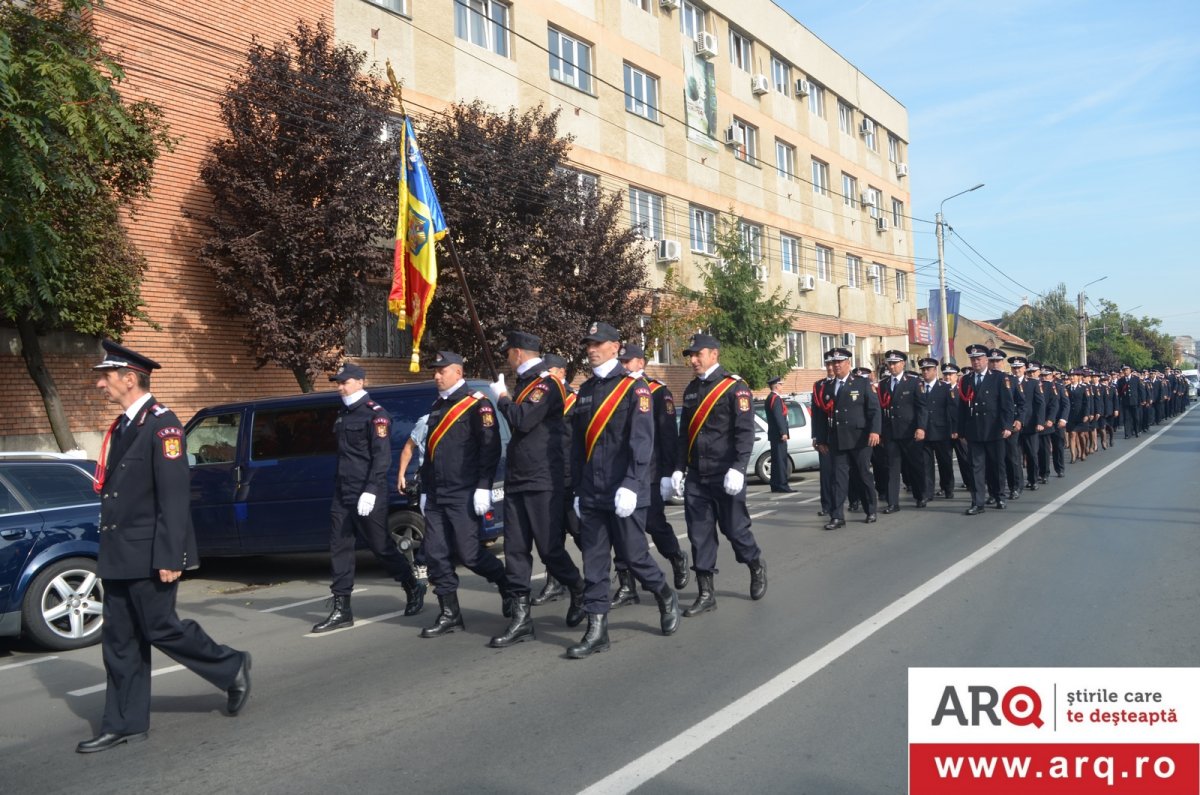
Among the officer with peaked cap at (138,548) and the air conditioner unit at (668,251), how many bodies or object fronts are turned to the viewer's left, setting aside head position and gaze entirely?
1

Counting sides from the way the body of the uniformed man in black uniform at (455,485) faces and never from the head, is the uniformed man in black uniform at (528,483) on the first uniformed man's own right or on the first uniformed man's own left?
on the first uniformed man's own left

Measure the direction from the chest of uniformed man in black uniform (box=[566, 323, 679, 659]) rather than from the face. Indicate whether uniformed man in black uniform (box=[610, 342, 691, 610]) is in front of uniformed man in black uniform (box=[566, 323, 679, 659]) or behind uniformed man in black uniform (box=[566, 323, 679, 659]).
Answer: behind

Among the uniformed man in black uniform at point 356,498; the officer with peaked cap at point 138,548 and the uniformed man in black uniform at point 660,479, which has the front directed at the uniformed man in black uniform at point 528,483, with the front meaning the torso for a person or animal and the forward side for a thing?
the uniformed man in black uniform at point 660,479

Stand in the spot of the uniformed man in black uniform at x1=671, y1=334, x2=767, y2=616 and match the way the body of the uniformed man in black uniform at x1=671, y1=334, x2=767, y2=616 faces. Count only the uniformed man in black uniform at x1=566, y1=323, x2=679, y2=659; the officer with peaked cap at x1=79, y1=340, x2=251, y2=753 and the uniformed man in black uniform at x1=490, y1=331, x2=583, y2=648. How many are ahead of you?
3

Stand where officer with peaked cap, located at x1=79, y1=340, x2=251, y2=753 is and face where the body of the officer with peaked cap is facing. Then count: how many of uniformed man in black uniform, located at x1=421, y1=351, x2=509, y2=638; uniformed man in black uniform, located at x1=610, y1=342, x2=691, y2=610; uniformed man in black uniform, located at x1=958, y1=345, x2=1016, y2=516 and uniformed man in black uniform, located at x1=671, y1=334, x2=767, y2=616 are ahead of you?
0

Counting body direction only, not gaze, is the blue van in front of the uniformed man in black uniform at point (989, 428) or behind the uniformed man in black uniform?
in front

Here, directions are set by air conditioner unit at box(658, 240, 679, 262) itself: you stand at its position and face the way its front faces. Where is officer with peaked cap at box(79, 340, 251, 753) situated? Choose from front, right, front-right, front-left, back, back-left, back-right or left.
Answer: front-right

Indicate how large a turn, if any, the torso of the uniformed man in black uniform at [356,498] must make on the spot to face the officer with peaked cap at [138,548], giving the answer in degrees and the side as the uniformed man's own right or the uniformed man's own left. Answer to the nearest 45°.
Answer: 0° — they already face them

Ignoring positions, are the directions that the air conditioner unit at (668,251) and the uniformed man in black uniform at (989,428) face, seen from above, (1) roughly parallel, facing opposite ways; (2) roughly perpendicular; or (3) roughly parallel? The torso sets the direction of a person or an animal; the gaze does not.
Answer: roughly perpendicular

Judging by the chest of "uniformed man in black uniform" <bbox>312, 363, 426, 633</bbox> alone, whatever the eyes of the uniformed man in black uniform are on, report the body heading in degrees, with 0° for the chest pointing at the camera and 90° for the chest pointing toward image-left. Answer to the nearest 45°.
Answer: approximately 45°

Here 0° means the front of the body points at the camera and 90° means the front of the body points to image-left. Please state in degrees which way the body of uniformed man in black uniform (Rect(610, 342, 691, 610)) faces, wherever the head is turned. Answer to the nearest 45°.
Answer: approximately 45°

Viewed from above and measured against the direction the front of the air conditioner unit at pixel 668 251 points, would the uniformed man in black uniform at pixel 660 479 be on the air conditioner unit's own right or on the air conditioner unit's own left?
on the air conditioner unit's own right

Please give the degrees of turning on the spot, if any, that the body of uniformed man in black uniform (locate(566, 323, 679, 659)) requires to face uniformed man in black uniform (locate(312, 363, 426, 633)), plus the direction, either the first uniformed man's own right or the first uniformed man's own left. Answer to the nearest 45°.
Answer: approximately 90° to the first uniformed man's own right

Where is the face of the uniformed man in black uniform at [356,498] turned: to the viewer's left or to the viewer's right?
to the viewer's left

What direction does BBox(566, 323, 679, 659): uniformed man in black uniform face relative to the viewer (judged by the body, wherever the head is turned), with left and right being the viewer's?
facing the viewer and to the left of the viewer

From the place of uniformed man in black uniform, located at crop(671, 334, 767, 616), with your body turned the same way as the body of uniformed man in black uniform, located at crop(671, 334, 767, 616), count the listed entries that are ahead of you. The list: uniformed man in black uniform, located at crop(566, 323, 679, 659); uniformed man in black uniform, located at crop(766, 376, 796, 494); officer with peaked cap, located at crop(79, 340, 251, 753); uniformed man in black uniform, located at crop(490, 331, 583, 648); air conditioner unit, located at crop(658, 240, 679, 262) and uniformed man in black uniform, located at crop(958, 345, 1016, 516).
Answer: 3

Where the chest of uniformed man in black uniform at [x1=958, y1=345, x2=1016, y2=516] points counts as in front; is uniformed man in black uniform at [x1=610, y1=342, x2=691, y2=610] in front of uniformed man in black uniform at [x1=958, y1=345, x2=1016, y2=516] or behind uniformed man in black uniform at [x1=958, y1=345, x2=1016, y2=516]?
in front

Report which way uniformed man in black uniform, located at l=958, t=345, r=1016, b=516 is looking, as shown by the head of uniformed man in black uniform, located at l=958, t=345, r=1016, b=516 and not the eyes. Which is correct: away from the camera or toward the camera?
toward the camera

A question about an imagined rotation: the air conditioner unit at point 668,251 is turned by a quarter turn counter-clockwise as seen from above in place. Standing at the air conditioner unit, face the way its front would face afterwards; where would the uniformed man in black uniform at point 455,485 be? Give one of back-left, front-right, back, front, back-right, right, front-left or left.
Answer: back-right

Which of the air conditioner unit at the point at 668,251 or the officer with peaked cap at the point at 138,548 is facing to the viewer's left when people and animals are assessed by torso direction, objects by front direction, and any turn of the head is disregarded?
the officer with peaked cap
